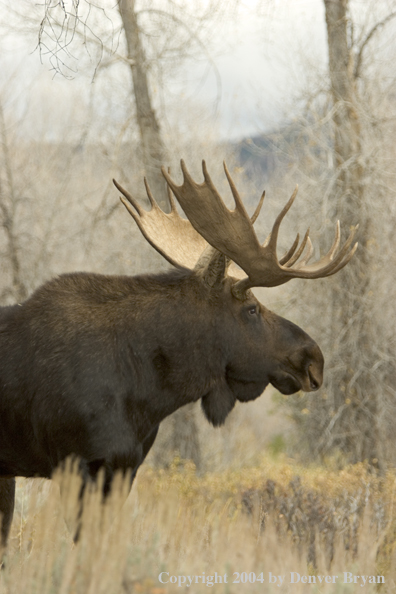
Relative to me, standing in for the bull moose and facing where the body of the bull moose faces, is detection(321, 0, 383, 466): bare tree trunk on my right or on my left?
on my left

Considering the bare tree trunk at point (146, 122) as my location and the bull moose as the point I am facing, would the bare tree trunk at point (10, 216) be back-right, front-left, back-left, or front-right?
back-right

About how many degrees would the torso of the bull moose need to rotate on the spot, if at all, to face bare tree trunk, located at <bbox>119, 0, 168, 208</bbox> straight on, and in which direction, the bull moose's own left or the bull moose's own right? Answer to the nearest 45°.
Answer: approximately 90° to the bull moose's own left

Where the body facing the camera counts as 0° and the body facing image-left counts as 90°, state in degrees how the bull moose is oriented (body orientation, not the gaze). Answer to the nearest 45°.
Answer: approximately 270°

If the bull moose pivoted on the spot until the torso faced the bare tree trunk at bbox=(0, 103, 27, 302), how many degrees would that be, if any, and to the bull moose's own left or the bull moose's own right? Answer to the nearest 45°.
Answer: approximately 90° to the bull moose's own left
